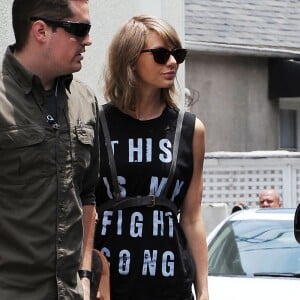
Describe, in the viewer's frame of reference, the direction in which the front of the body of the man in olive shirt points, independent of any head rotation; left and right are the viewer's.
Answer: facing the viewer and to the right of the viewer

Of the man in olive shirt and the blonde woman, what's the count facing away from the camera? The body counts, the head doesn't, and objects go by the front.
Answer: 0

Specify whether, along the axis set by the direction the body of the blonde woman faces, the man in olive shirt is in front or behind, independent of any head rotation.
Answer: in front

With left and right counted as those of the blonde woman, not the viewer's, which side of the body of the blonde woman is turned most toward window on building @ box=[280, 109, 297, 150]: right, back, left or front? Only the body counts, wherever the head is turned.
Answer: back

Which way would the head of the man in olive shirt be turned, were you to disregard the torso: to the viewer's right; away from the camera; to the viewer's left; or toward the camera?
to the viewer's right

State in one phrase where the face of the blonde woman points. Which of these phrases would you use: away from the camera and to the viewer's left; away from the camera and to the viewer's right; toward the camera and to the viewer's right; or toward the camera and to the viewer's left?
toward the camera and to the viewer's right

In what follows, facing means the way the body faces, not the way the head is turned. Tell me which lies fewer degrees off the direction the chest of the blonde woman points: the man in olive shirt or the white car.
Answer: the man in olive shirt

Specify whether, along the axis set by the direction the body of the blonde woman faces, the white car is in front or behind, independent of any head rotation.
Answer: behind

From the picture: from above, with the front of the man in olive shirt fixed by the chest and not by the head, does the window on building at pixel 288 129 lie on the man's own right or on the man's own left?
on the man's own left

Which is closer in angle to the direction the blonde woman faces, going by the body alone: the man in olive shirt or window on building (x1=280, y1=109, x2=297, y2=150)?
the man in olive shirt
